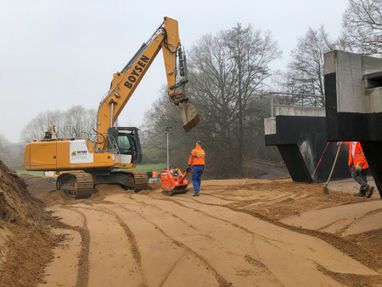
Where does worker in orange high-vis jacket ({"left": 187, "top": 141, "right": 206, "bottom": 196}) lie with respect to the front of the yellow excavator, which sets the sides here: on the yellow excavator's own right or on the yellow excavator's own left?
on the yellow excavator's own right

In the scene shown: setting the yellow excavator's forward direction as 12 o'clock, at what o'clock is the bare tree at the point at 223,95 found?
The bare tree is roughly at 10 o'clock from the yellow excavator.

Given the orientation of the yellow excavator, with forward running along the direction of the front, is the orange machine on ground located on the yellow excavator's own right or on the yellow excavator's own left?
on the yellow excavator's own right

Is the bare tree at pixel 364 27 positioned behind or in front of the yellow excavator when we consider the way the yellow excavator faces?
in front

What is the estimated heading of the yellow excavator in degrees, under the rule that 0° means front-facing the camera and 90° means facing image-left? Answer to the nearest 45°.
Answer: approximately 270°

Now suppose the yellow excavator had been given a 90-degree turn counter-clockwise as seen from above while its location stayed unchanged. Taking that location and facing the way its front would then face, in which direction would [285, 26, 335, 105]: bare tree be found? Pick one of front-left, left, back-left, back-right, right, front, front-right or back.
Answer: front-right
